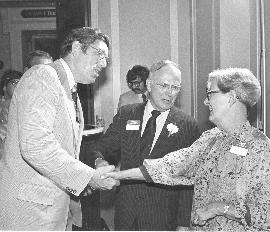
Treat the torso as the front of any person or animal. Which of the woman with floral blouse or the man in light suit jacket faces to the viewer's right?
the man in light suit jacket

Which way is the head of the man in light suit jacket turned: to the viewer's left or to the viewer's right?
to the viewer's right

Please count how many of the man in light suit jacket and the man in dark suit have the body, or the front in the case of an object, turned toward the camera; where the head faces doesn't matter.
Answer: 1

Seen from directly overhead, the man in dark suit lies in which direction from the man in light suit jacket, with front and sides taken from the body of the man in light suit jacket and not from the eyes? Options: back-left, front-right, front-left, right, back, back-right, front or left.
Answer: front-left

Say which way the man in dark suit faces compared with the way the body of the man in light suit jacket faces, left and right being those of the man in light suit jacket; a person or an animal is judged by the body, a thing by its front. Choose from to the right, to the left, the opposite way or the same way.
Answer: to the right

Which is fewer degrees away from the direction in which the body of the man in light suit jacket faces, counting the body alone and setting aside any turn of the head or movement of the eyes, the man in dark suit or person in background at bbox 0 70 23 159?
the man in dark suit

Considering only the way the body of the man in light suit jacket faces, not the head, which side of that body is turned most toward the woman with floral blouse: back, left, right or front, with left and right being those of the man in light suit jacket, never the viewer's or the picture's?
front

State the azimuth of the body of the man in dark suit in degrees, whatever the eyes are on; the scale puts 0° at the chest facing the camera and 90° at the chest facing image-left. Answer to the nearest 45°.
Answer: approximately 0°

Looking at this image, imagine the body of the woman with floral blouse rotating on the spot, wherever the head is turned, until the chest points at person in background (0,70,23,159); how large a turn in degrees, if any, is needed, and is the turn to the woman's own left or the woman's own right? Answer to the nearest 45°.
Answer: approximately 90° to the woman's own right

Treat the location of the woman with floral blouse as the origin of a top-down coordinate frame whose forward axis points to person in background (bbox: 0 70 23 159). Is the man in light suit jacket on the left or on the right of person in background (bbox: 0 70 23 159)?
left

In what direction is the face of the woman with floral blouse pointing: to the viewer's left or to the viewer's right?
to the viewer's left

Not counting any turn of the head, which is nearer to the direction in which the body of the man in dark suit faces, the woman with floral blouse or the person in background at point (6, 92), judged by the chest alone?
the woman with floral blouse

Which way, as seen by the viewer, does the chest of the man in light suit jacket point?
to the viewer's right

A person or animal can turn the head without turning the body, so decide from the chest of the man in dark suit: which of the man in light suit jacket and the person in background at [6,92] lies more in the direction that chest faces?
the man in light suit jacket
